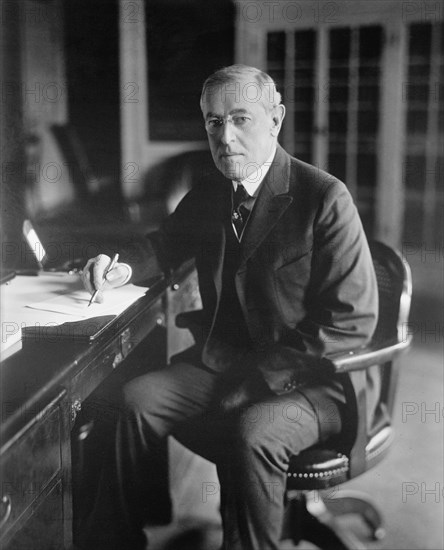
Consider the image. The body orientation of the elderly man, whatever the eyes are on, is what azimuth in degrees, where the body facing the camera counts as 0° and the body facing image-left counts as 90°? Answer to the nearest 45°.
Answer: approximately 45°

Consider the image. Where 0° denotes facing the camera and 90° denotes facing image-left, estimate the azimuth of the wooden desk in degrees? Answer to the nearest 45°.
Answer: approximately 315°

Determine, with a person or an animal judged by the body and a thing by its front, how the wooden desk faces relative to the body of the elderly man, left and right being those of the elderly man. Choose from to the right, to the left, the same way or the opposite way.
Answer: to the left

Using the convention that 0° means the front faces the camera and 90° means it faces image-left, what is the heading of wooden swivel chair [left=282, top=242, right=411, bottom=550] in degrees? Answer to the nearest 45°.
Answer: approximately 45°

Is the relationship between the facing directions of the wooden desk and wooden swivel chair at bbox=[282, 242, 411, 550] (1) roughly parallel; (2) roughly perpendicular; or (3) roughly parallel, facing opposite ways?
roughly perpendicular
